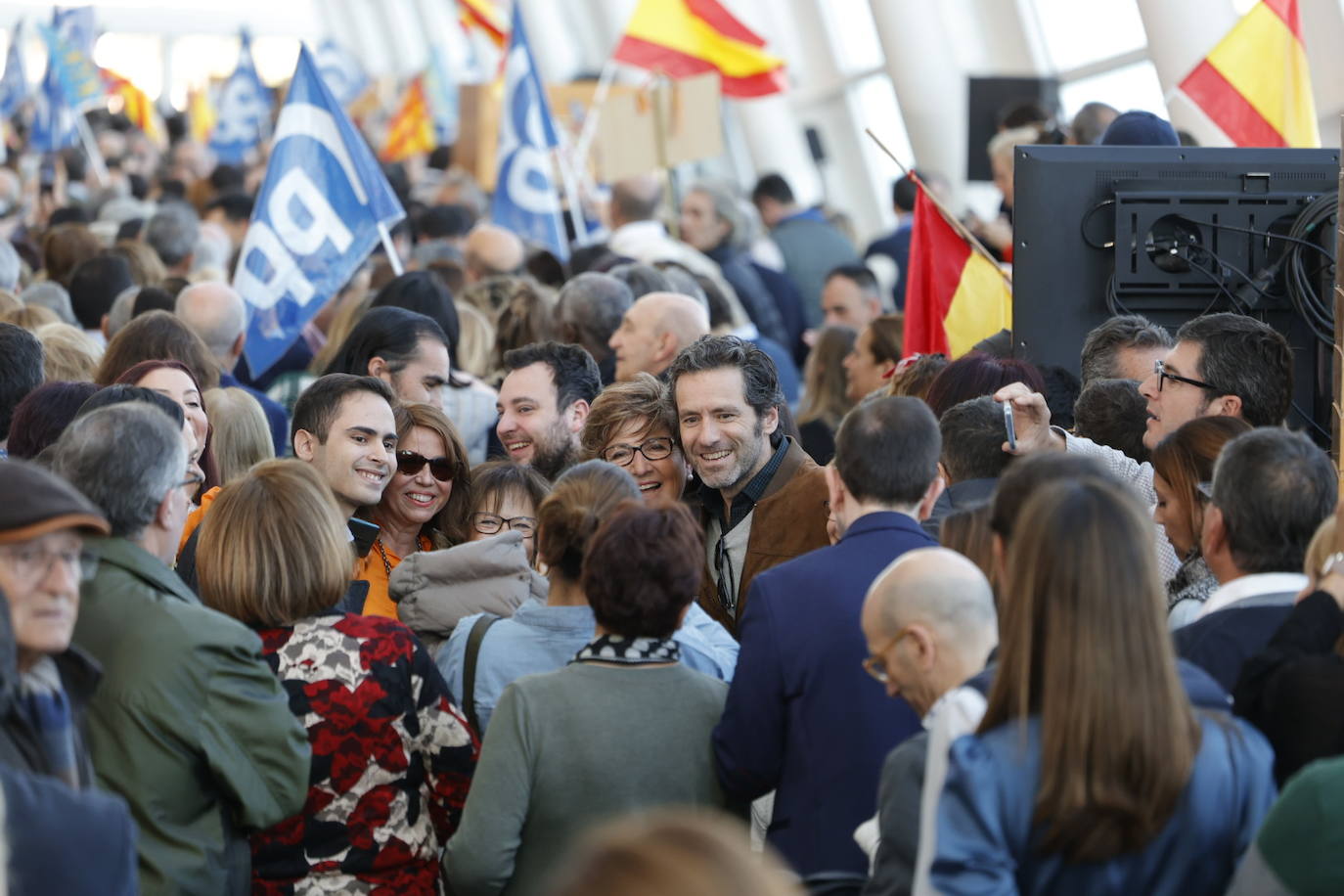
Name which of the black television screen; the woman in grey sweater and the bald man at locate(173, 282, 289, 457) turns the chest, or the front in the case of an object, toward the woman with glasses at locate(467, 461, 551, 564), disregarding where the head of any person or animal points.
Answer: the woman in grey sweater

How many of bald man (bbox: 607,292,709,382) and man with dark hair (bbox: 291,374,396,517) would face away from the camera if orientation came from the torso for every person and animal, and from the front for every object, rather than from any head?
0

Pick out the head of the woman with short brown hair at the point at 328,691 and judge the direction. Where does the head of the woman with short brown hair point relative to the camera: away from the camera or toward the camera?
away from the camera

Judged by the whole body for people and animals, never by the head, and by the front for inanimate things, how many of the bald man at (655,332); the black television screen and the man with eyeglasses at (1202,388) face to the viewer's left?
2

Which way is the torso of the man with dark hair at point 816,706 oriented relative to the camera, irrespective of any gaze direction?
away from the camera

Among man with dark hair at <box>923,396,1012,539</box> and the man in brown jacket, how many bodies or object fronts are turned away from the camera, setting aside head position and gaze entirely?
1

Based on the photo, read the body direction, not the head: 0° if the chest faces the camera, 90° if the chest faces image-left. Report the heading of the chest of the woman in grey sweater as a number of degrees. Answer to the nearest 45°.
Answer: approximately 180°

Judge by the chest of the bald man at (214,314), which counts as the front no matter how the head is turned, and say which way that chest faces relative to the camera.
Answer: away from the camera

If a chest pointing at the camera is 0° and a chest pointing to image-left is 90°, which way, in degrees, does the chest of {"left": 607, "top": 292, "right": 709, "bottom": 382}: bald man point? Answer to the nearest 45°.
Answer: approximately 90°

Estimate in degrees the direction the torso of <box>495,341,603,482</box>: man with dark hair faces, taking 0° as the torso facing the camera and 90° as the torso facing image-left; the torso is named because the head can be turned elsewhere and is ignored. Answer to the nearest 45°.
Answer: approximately 45°

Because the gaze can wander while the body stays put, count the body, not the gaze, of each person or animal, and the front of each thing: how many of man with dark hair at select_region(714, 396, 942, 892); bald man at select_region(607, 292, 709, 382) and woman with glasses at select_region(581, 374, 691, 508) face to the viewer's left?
1

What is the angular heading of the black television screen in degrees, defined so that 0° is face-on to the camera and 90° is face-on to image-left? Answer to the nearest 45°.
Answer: approximately 180°
